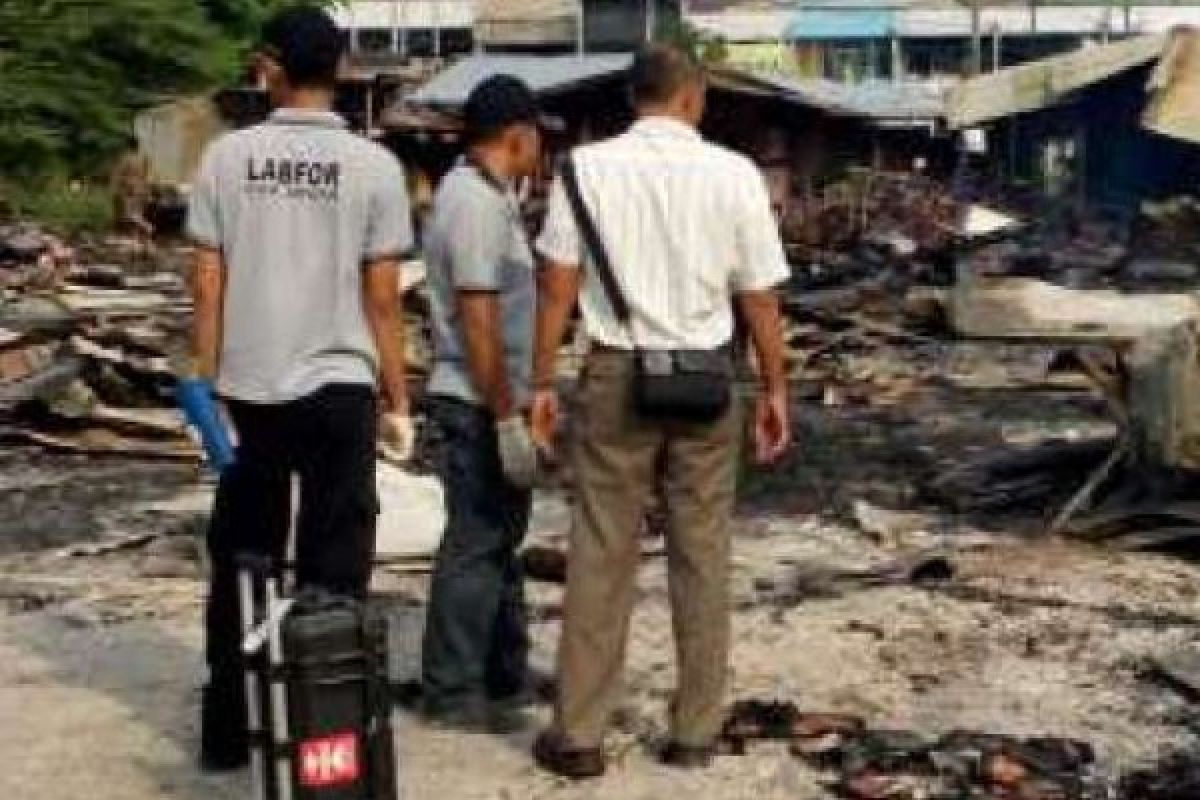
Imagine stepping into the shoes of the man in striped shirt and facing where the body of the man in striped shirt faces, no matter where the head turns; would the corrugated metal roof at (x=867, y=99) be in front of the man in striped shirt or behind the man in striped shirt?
in front

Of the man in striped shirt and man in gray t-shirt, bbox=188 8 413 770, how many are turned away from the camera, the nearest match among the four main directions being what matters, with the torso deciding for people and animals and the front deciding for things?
2

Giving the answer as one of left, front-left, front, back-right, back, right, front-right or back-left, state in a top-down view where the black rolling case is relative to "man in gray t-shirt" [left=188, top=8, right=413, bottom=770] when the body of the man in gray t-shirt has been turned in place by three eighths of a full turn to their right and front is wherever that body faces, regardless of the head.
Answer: front-right

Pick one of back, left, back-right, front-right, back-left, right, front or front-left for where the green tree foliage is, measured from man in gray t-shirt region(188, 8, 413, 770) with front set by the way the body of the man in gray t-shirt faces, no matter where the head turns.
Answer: front

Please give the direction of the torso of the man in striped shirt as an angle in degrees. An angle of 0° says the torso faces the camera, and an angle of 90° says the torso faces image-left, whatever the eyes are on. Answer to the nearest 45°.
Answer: approximately 180°

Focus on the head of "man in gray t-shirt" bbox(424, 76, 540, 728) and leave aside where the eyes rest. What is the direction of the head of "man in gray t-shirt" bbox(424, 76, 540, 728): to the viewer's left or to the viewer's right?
to the viewer's right

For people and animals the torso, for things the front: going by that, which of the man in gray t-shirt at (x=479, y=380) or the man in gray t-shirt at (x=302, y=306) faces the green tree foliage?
the man in gray t-shirt at (x=302, y=306)

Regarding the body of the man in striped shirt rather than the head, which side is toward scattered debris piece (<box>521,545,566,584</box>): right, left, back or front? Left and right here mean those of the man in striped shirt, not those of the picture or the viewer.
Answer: front

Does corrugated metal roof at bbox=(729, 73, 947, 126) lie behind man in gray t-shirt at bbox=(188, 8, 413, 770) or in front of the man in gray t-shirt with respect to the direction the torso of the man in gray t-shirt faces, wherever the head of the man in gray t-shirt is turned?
in front

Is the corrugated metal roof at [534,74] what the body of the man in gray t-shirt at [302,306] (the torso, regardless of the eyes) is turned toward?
yes

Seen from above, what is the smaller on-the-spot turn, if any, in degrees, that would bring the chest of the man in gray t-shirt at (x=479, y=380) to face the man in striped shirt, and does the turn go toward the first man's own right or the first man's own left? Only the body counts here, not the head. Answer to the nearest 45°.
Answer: approximately 45° to the first man's own right

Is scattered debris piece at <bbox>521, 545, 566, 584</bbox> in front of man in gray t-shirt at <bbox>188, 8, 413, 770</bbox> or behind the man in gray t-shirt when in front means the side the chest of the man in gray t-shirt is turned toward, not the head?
in front

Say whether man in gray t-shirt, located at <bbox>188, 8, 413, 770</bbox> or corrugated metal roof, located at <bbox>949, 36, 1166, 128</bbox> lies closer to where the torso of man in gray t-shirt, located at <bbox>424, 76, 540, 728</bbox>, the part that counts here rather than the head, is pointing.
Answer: the corrugated metal roof

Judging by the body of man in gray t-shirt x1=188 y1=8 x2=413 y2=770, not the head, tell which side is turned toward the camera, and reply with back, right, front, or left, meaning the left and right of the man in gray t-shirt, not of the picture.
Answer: back
